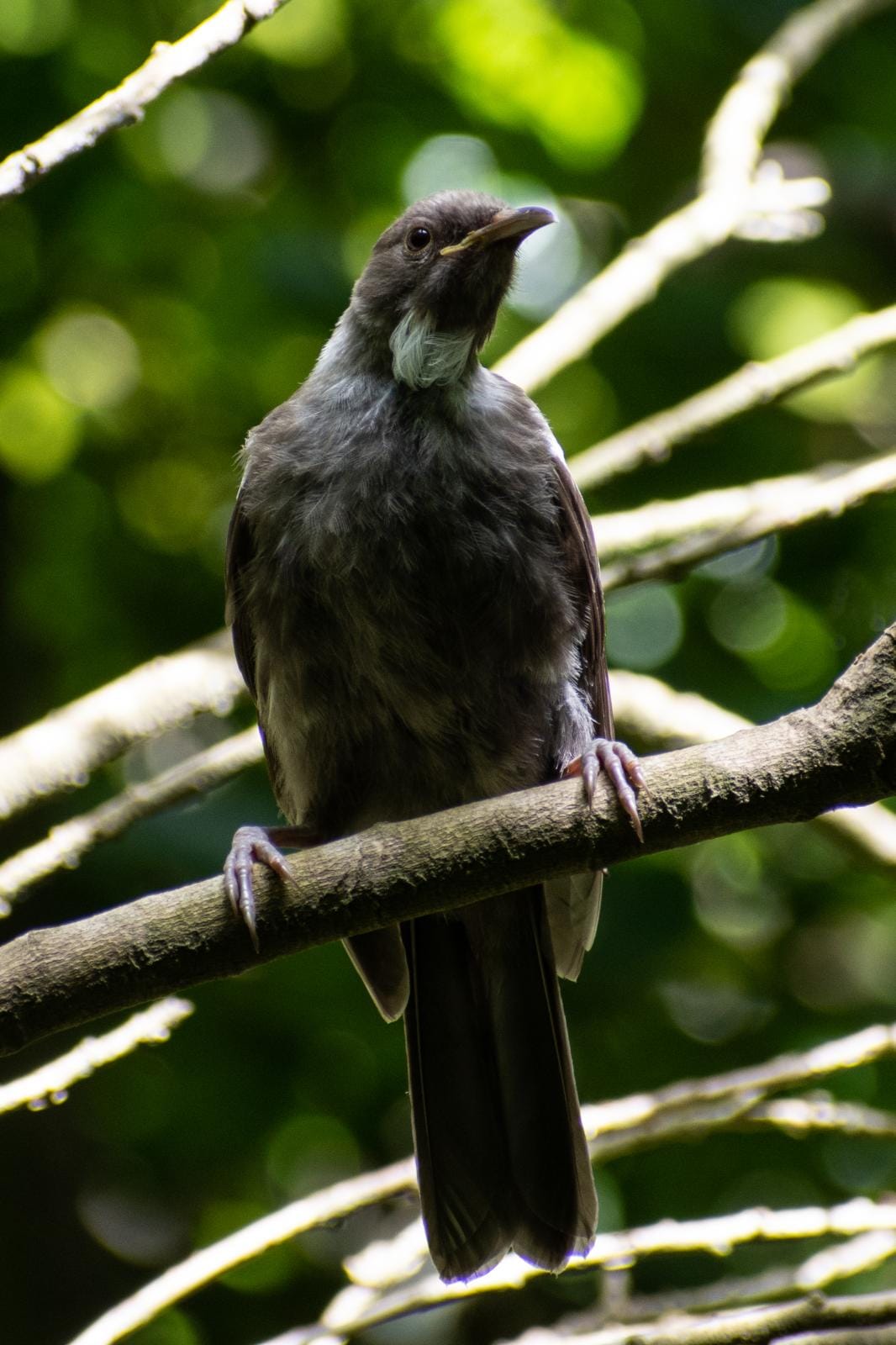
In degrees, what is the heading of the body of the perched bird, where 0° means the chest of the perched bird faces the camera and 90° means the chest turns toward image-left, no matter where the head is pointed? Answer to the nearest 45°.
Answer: approximately 0°

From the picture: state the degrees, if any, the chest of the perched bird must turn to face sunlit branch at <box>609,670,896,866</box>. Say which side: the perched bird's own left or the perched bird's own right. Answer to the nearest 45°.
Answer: approximately 135° to the perched bird's own left
